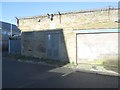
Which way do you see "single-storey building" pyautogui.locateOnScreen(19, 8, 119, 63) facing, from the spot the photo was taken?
facing the viewer and to the left of the viewer
